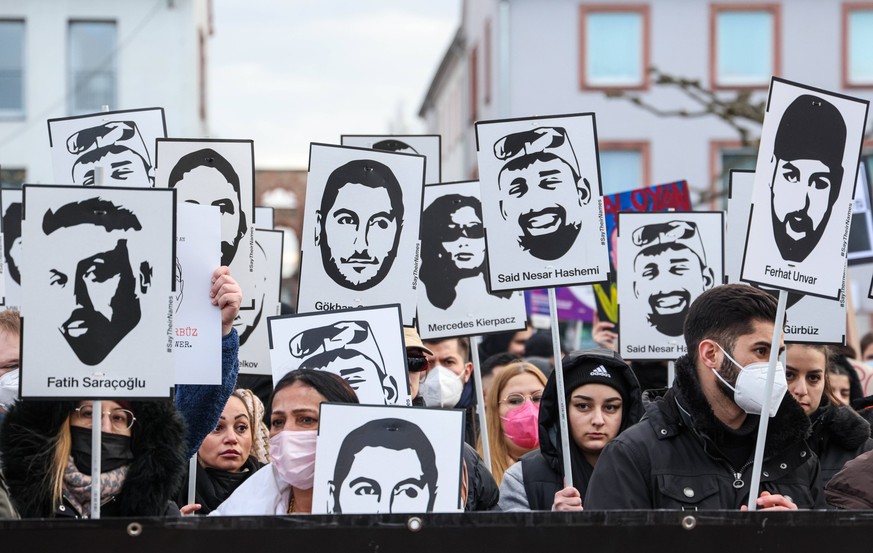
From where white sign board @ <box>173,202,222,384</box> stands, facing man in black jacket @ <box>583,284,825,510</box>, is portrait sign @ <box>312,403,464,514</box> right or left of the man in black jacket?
right

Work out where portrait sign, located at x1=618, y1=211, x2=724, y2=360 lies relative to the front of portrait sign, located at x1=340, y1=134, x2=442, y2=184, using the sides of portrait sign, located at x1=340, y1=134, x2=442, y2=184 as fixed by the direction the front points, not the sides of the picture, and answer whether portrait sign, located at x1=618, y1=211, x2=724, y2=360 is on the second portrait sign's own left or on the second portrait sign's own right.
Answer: on the second portrait sign's own left

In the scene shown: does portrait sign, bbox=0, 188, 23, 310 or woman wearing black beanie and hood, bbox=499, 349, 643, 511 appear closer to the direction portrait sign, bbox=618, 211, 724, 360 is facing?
the woman wearing black beanie and hood

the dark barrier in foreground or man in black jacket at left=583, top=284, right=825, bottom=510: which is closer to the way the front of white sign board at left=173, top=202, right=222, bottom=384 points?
the dark barrier in foreground

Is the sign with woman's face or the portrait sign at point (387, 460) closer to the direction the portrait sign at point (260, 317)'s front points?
the portrait sign

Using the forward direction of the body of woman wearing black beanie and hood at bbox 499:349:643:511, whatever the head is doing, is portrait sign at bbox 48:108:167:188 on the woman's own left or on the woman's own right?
on the woman's own right
